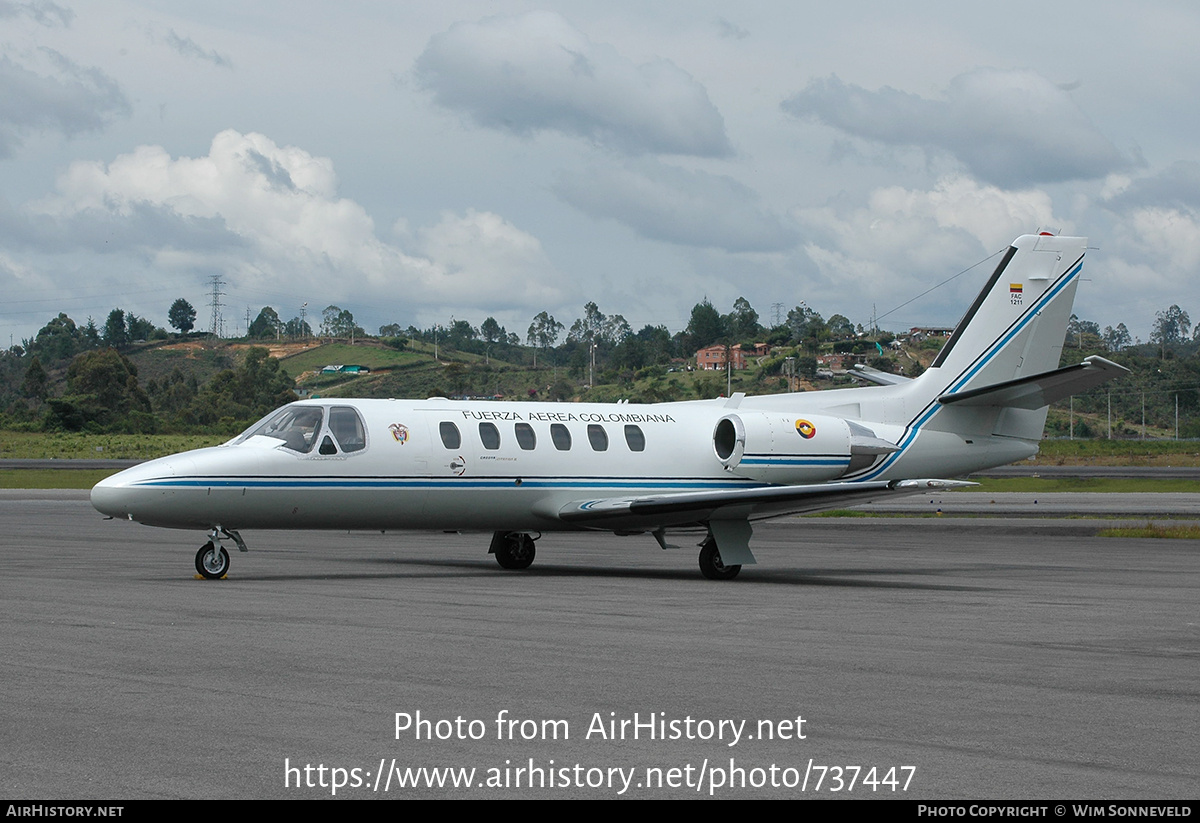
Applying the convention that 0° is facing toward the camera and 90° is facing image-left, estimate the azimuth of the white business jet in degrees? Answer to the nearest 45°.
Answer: approximately 45°
